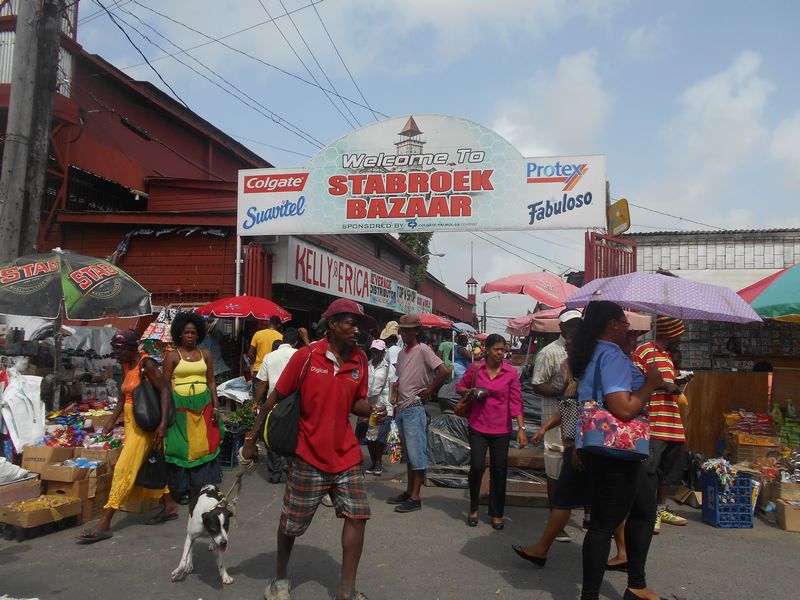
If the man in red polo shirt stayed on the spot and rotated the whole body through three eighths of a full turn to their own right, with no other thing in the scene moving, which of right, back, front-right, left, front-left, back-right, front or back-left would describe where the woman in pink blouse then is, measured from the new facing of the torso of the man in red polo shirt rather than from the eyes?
back-right

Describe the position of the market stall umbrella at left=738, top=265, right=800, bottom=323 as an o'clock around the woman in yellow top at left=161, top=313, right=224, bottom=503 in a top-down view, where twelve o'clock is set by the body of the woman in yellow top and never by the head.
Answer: The market stall umbrella is roughly at 9 o'clock from the woman in yellow top.

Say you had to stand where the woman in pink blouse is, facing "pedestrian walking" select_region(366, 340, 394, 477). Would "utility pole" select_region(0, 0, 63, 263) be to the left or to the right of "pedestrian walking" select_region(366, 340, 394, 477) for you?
left

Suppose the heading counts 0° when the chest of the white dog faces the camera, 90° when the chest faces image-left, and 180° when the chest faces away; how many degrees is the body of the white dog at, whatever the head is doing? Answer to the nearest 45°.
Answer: approximately 0°

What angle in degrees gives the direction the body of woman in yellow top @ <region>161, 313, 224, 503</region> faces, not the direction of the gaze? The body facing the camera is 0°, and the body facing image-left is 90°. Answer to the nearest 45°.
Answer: approximately 0°

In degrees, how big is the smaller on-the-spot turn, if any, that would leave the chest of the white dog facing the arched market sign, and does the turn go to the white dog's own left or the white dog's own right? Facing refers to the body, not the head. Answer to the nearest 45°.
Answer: approximately 135° to the white dog's own left

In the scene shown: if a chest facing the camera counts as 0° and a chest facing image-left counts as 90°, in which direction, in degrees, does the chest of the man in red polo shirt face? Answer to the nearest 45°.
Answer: approximately 315°

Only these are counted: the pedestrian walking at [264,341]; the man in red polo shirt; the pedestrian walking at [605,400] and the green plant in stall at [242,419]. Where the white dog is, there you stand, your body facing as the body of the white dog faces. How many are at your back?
2
